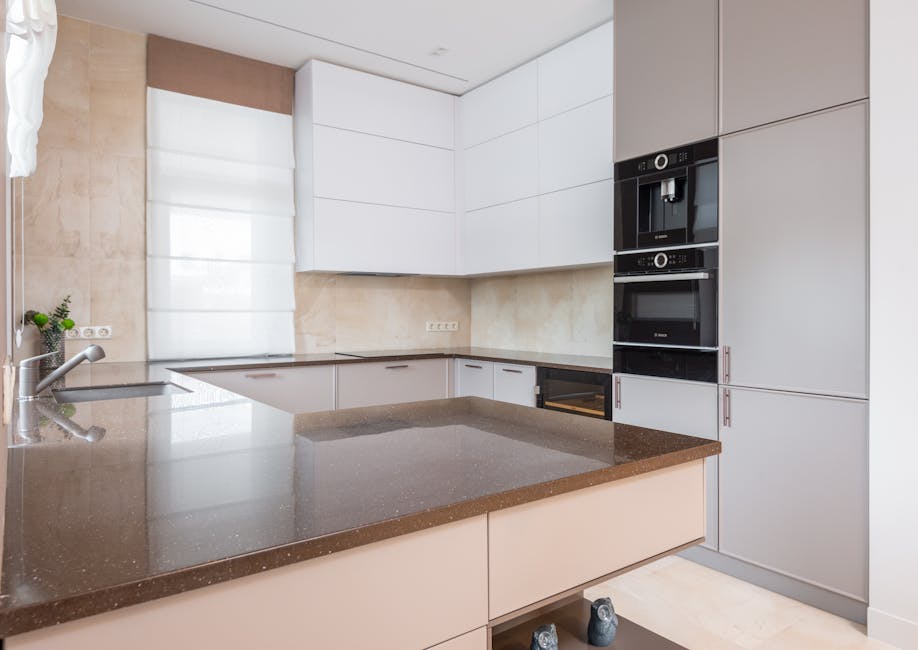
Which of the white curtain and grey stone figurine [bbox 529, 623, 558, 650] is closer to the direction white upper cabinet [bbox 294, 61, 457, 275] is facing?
the grey stone figurine

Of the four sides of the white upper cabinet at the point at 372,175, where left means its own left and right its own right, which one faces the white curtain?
right

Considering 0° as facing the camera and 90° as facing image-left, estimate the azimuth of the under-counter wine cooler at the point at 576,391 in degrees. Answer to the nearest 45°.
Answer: approximately 45°

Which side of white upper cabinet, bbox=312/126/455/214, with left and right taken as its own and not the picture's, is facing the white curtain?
right

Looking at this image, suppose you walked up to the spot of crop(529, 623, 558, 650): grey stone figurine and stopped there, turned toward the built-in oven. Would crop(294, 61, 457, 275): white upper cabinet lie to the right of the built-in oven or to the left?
left

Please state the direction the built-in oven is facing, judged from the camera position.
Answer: facing the viewer and to the left of the viewer

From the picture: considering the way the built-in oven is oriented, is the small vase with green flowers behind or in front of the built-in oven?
in front

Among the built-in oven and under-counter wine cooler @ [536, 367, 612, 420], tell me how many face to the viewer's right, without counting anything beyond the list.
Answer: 0

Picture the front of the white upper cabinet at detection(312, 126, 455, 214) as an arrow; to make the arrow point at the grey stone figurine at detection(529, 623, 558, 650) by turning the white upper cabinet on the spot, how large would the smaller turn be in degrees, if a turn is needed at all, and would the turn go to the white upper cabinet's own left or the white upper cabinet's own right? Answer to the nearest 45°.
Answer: approximately 45° to the white upper cabinet's own right

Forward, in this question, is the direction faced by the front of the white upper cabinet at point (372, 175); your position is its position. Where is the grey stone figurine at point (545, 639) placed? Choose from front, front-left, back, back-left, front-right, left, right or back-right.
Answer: front-right

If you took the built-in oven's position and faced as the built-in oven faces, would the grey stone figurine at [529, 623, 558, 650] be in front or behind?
in front

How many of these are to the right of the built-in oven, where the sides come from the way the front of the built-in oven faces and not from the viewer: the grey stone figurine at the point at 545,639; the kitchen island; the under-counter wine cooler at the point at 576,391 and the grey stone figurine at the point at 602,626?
1
